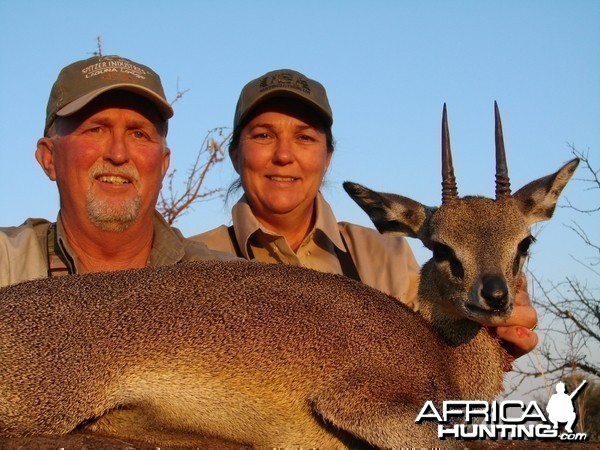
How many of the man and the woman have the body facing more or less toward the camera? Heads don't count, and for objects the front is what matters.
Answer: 2

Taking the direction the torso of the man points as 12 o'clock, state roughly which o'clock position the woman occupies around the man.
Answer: The woman is roughly at 8 o'clock from the man.

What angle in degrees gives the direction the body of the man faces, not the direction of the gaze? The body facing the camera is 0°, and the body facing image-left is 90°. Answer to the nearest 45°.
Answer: approximately 0°

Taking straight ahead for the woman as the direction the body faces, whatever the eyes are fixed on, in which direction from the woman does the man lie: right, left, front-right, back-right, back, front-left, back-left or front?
front-right

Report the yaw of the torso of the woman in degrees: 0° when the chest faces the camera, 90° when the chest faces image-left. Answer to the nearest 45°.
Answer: approximately 0°
